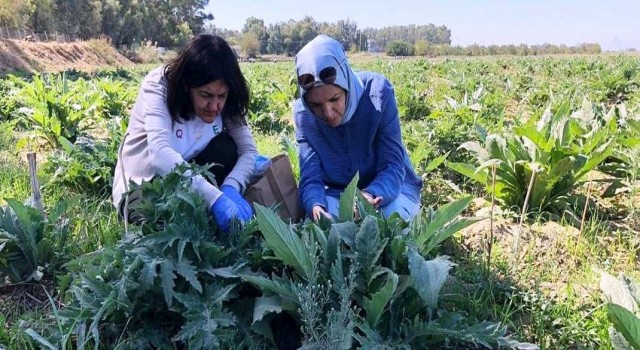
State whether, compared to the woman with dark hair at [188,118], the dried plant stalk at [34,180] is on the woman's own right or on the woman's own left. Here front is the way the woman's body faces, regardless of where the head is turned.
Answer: on the woman's own right

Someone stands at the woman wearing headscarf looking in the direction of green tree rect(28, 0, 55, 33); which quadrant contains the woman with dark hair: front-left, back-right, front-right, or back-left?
front-left

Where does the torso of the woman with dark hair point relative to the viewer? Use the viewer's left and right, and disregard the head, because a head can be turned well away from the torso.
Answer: facing the viewer and to the right of the viewer

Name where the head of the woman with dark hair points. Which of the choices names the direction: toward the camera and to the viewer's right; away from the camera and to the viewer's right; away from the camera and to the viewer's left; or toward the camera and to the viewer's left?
toward the camera and to the viewer's right

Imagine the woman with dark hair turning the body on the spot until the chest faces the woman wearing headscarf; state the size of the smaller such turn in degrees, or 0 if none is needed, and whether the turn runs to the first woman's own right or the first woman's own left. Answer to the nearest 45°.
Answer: approximately 45° to the first woman's own left

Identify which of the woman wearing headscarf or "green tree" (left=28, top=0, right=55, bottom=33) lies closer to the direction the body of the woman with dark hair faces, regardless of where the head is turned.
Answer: the woman wearing headscarf

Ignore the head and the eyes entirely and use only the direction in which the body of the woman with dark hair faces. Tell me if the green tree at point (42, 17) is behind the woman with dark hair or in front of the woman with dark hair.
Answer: behind

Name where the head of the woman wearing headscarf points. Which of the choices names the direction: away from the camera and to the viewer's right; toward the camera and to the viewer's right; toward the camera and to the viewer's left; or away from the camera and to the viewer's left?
toward the camera and to the viewer's left

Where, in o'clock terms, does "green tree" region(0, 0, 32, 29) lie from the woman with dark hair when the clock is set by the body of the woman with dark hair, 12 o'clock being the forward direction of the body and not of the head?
The green tree is roughly at 7 o'clock from the woman with dark hair.
